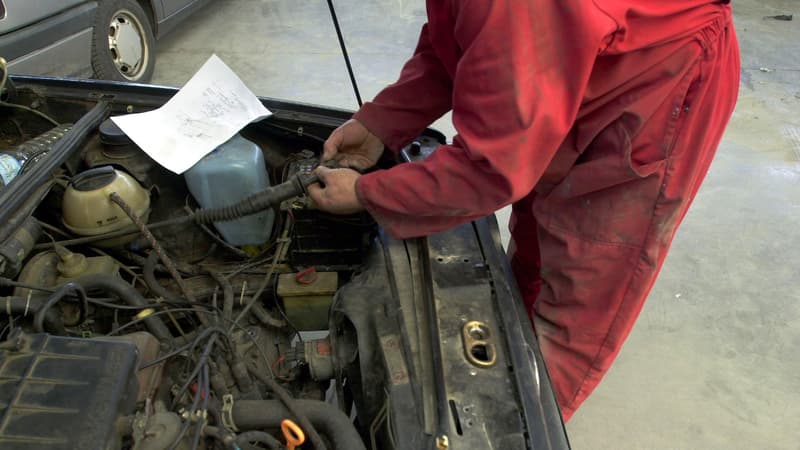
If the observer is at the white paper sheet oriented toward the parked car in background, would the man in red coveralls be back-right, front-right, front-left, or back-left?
back-right

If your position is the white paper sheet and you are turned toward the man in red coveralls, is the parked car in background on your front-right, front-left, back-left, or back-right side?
back-left

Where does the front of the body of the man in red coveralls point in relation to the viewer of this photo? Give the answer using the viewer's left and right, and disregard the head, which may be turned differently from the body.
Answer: facing to the left of the viewer
